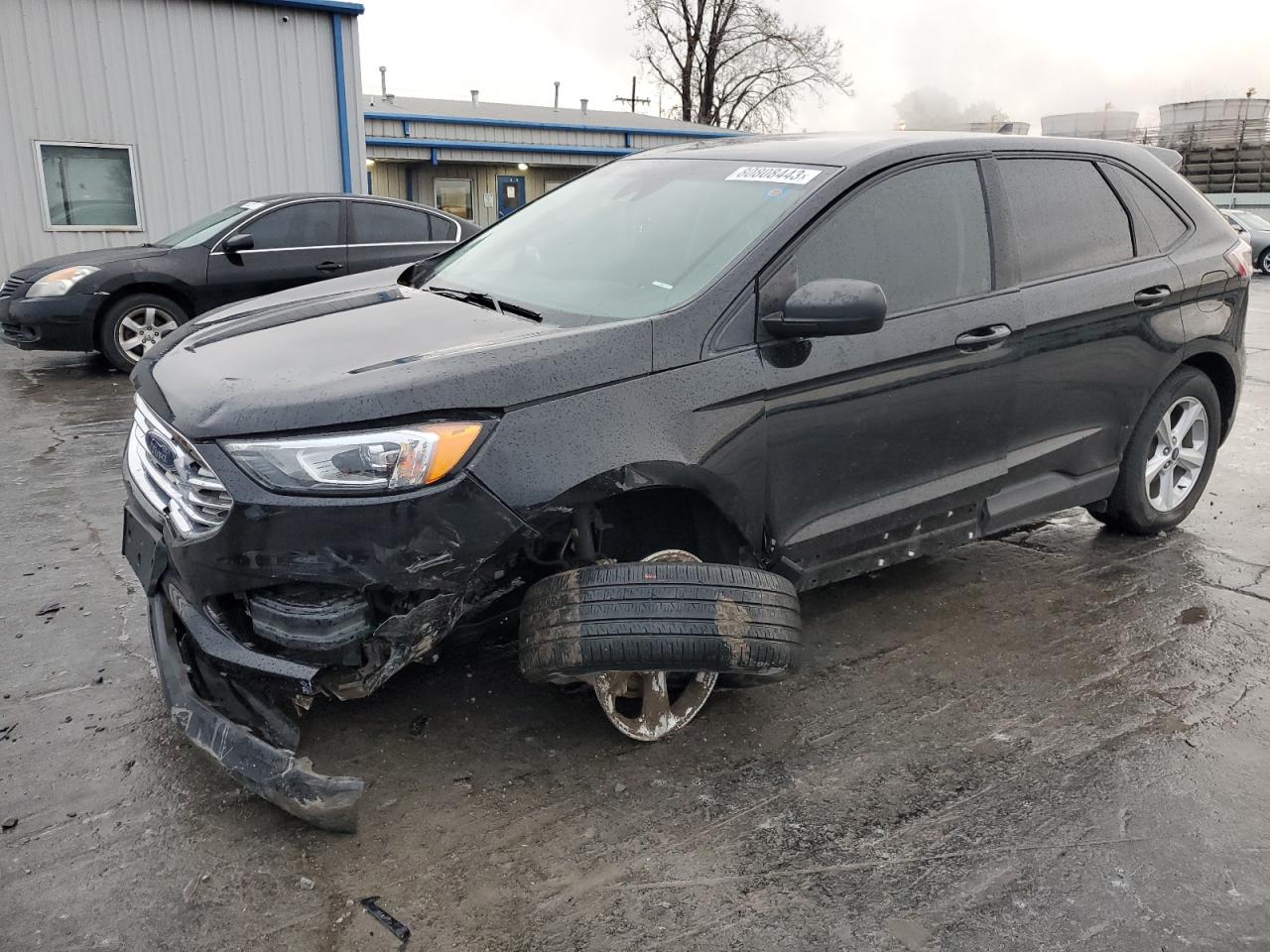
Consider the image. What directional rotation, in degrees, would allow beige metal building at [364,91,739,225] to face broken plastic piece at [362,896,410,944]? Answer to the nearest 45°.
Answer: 0° — it already faces it

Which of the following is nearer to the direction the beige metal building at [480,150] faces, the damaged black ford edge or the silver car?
the damaged black ford edge

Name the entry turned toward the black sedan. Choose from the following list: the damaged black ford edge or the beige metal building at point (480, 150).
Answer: the beige metal building

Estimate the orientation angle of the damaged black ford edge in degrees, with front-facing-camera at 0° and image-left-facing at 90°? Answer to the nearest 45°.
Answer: approximately 45°

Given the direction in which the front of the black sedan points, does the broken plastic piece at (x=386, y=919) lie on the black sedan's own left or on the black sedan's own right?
on the black sedan's own left

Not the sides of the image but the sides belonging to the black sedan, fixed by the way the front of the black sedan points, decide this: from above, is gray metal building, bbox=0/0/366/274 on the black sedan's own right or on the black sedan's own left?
on the black sedan's own right

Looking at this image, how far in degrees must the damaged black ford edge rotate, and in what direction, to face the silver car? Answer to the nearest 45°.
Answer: approximately 180°

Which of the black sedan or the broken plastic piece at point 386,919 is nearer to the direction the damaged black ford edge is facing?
the broken plastic piece

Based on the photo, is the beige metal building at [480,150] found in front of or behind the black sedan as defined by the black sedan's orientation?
behind

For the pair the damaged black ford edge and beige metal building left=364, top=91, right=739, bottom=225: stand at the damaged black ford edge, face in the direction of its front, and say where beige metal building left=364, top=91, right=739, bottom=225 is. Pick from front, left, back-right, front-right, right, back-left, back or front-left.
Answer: back-right
